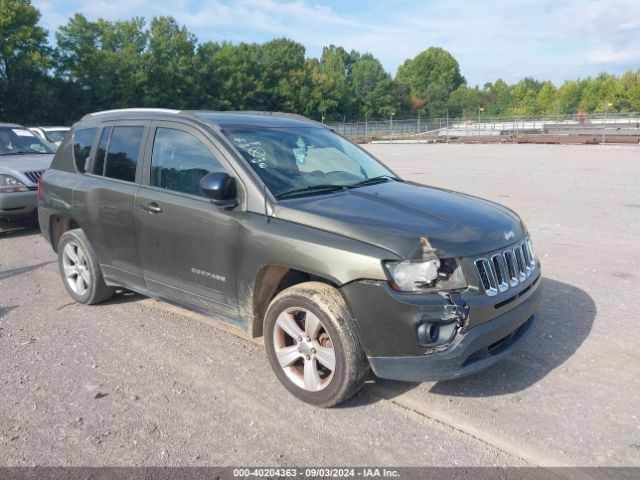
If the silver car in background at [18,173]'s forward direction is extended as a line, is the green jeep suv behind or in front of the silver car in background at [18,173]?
in front

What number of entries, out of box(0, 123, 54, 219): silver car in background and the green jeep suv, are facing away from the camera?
0

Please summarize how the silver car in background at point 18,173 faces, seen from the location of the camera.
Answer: facing the viewer and to the right of the viewer

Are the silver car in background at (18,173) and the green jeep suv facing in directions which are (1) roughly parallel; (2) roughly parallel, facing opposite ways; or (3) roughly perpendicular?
roughly parallel

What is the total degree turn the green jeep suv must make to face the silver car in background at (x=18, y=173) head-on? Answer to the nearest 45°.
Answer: approximately 180°
